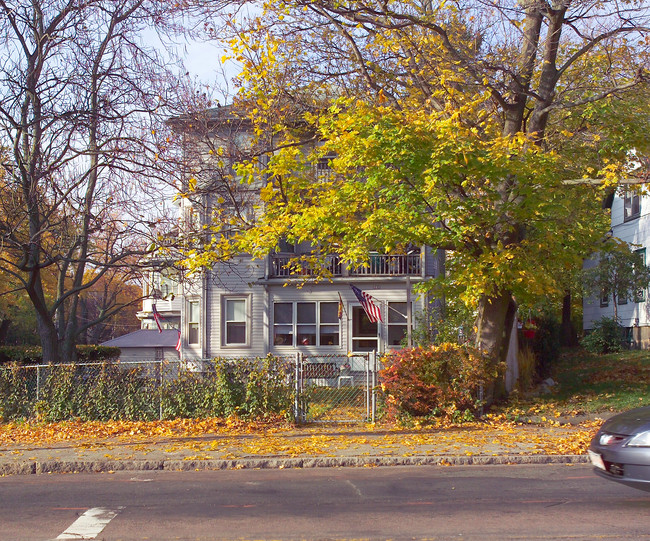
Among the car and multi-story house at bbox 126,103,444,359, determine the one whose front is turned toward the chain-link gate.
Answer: the multi-story house

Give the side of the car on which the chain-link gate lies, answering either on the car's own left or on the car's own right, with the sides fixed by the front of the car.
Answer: on the car's own right

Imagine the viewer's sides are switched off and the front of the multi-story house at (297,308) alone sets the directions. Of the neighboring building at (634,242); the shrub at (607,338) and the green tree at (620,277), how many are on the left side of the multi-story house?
3

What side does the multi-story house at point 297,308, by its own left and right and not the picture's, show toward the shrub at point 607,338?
left

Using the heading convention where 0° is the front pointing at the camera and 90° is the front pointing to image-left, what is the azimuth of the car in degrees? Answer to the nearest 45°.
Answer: approximately 45°

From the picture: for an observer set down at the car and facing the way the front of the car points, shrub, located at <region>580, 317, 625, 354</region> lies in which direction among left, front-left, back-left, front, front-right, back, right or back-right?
back-right

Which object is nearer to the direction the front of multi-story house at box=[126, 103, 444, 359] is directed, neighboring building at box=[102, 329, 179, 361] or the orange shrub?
the orange shrub

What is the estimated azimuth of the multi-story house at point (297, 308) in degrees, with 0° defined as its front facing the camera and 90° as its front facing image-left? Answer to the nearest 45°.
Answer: approximately 0°

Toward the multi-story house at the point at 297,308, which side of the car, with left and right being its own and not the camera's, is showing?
right
